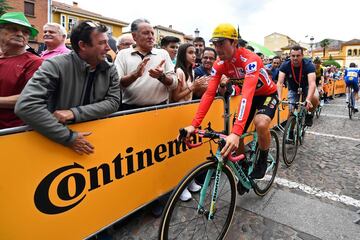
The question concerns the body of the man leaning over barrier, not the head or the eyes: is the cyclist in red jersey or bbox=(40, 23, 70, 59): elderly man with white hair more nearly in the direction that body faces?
the cyclist in red jersey

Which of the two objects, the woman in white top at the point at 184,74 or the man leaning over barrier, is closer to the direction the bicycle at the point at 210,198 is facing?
the man leaning over barrier

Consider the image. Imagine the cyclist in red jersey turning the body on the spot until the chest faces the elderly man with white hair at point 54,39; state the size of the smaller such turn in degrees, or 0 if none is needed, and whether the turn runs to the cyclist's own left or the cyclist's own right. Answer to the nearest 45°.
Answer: approximately 45° to the cyclist's own right

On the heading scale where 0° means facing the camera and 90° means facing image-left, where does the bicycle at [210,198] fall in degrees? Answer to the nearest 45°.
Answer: approximately 45°
